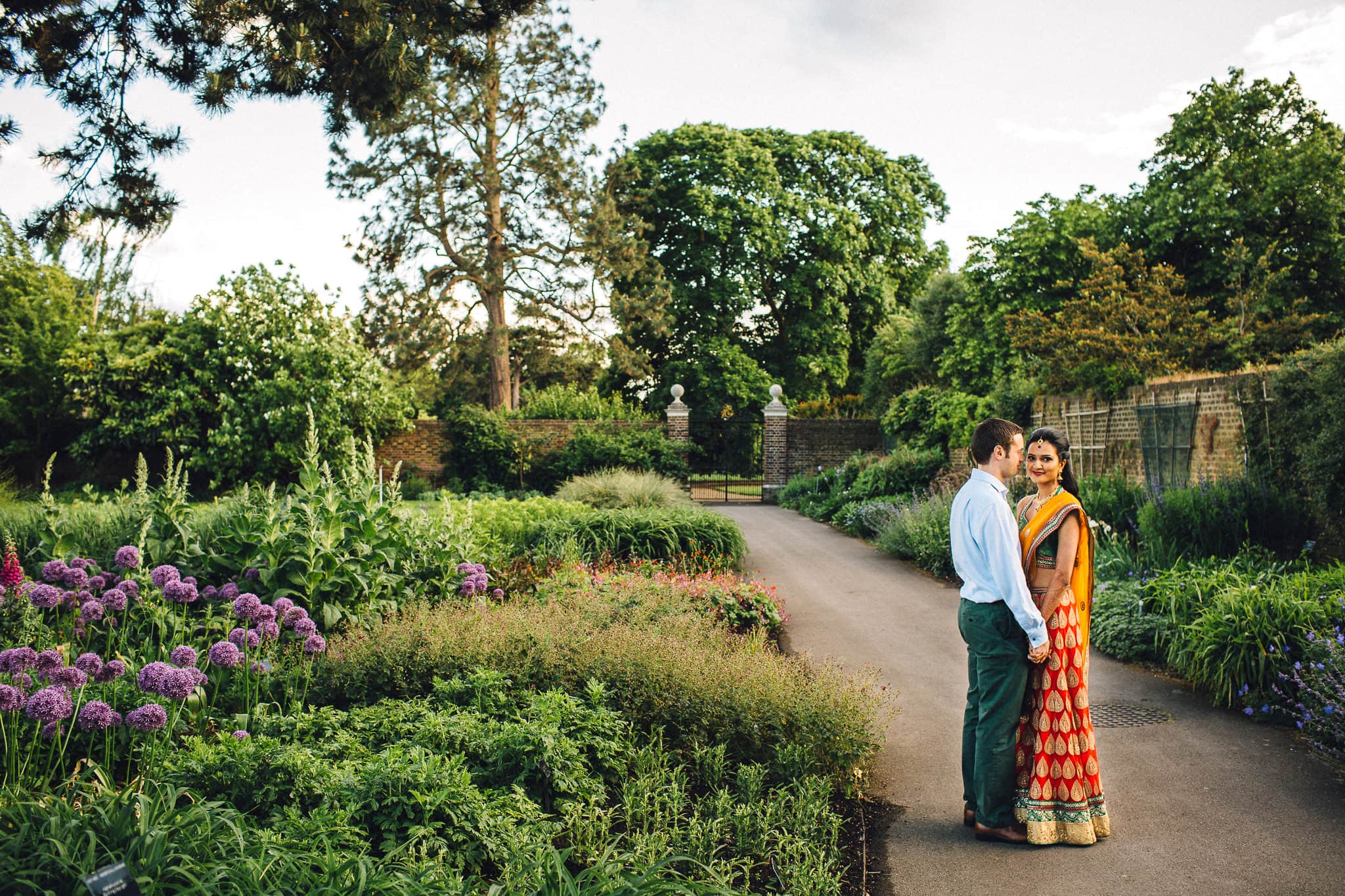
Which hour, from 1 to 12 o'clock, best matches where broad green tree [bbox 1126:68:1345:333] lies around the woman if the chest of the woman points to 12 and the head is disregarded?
The broad green tree is roughly at 5 o'clock from the woman.

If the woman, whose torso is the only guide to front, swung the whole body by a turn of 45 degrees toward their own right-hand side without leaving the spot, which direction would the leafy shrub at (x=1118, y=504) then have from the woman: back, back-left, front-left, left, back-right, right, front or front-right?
right

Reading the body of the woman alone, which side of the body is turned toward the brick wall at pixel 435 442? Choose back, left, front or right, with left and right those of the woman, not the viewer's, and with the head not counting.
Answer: right

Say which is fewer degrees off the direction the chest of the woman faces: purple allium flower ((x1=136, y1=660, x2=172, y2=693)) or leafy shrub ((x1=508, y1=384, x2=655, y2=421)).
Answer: the purple allium flower

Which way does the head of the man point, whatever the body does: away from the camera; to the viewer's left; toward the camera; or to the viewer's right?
to the viewer's right

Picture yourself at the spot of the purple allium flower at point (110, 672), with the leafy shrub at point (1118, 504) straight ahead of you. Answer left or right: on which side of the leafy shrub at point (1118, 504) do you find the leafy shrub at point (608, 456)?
left

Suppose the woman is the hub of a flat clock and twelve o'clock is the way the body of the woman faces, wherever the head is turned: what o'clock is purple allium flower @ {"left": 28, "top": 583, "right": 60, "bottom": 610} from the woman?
The purple allium flower is roughly at 1 o'clock from the woman.

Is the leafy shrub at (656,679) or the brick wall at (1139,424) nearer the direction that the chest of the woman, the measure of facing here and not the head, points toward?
the leafy shrub

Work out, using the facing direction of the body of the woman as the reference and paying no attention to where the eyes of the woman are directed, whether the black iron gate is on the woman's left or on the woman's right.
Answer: on the woman's right

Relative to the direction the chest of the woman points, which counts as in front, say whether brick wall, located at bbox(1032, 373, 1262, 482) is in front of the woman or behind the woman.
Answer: behind

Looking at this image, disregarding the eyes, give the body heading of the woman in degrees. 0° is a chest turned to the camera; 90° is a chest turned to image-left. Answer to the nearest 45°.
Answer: approximately 45°

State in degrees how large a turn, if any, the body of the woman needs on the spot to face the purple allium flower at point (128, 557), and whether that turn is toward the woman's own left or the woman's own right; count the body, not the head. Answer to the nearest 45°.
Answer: approximately 45° to the woman's own right

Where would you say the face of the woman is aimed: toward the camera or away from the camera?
toward the camera

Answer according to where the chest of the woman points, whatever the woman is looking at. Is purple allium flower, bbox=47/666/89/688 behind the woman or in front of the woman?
in front

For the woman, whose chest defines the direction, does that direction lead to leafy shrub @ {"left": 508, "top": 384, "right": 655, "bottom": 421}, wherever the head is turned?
no

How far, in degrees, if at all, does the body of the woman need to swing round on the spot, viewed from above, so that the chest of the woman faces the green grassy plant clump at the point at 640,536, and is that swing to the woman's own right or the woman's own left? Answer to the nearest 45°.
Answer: approximately 90° to the woman's own right

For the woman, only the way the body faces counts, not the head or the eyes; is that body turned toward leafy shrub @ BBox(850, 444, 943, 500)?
no
